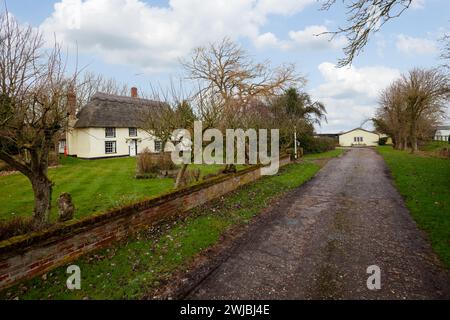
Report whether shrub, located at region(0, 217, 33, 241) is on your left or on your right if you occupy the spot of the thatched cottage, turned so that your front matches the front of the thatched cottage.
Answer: on your right

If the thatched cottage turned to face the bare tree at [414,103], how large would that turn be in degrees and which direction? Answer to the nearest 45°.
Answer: approximately 45° to its left

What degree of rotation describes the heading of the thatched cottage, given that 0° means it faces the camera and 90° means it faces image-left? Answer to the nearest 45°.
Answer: approximately 315°

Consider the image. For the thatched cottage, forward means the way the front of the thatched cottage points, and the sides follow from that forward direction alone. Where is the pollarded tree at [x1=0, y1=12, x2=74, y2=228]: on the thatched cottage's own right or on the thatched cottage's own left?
on the thatched cottage's own right
